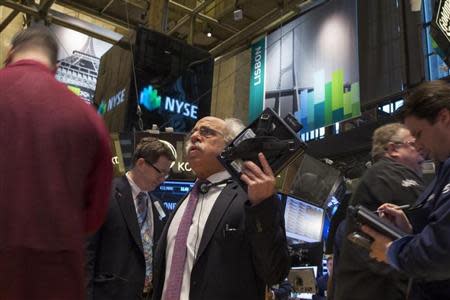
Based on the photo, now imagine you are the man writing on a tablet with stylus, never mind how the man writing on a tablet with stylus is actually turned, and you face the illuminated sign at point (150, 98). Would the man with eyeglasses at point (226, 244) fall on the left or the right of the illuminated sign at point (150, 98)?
left

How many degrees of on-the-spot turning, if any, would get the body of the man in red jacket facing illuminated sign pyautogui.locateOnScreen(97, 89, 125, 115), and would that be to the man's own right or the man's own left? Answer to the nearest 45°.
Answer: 0° — they already face it

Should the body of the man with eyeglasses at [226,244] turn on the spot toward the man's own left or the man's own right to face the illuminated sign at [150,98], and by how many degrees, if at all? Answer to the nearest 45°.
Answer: approximately 135° to the man's own right

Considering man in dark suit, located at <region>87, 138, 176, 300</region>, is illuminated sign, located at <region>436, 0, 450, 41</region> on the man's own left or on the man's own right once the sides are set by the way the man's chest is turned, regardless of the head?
on the man's own left

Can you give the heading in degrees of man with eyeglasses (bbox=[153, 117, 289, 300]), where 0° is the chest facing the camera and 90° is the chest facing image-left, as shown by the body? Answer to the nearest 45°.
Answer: approximately 45°

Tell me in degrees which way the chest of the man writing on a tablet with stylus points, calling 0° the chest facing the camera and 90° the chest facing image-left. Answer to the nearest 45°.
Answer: approximately 90°

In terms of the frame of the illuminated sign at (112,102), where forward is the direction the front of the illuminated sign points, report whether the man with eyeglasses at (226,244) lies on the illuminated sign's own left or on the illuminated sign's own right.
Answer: on the illuminated sign's own left

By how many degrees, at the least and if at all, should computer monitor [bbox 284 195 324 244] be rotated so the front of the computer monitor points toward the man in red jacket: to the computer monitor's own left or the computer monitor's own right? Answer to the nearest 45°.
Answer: approximately 45° to the computer monitor's own right

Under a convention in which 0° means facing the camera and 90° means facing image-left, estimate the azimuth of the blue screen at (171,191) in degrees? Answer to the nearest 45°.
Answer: approximately 0°
